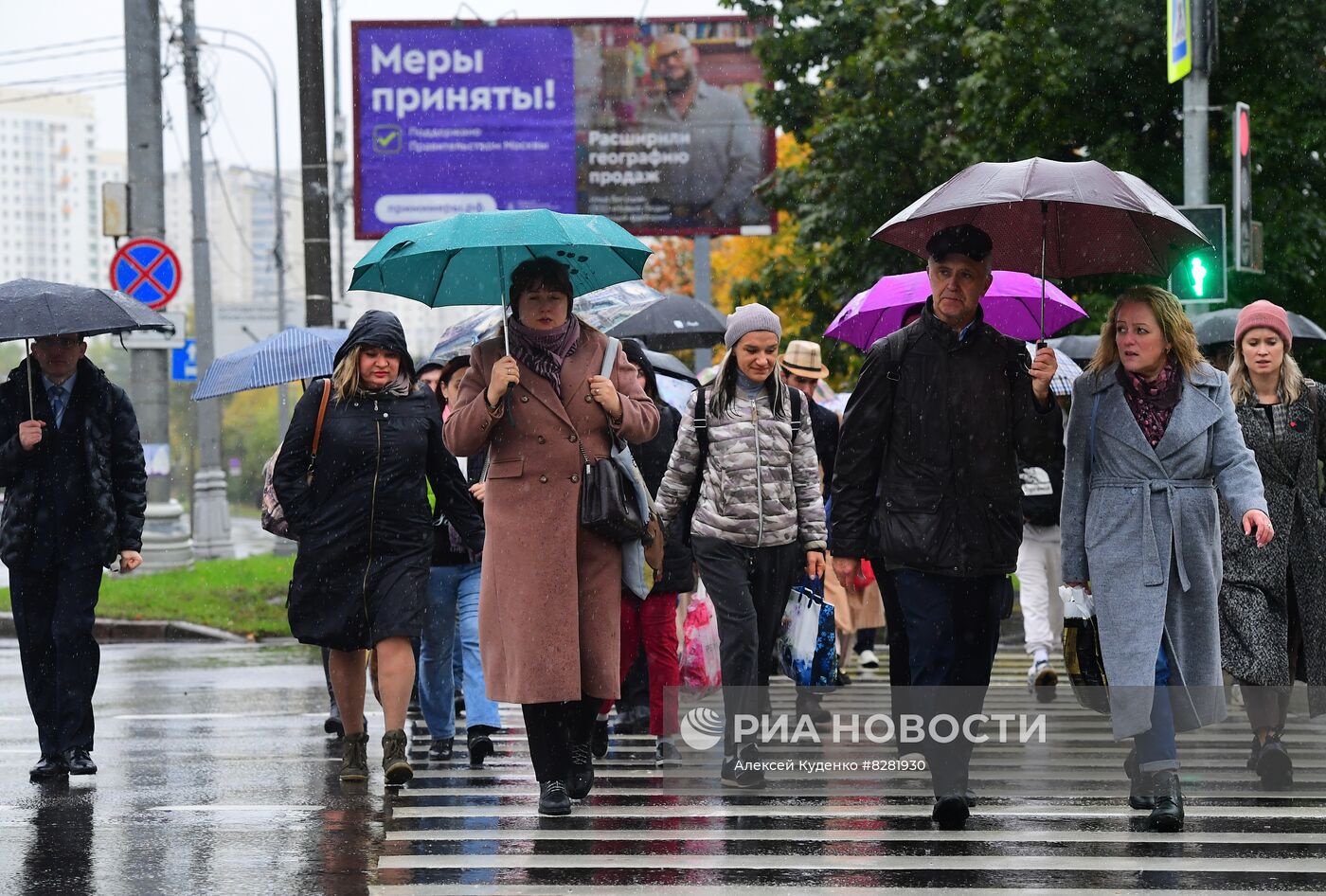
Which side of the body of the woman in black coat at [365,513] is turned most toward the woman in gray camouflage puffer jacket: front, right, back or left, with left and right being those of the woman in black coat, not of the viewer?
left

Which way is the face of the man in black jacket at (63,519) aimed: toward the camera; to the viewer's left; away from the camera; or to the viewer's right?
toward the camera

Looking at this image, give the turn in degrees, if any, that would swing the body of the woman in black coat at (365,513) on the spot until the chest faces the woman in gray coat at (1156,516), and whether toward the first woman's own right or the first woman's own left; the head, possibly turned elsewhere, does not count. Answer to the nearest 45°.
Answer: approximately 45° to the first woman's own left

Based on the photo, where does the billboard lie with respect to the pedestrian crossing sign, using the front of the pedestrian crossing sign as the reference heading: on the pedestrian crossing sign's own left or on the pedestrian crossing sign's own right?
on the pedestrian crossing sign's own right

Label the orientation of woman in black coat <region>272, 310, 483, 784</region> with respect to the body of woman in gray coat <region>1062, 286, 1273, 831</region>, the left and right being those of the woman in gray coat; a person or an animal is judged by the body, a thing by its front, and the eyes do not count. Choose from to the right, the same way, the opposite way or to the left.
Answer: the same way

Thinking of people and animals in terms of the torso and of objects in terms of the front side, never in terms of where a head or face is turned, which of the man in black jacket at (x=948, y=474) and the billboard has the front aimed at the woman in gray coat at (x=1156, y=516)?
the billboard

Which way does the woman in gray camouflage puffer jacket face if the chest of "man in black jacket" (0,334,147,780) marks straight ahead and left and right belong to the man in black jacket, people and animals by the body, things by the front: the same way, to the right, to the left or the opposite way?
the same way

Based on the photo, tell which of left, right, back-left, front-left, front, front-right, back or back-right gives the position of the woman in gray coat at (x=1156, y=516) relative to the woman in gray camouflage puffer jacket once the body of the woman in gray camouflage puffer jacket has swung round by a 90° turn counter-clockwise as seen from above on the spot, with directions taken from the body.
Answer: front-right

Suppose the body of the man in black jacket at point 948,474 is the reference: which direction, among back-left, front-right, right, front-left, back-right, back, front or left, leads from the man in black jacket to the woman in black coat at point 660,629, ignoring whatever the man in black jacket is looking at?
back-right

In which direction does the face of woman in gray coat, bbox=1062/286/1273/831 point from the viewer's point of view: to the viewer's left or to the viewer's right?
to the viewer's left

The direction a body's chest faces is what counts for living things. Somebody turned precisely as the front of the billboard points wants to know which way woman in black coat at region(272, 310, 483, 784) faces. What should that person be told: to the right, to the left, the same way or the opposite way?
the same way

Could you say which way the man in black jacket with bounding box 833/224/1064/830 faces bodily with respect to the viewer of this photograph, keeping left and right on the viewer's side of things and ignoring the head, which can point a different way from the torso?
facing the viewer

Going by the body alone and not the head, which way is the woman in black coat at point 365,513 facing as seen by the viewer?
toward the camera

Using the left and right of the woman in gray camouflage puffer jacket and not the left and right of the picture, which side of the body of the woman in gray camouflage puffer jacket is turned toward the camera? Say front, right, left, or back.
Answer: front

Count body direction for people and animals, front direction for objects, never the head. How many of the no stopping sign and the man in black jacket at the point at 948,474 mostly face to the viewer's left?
0
